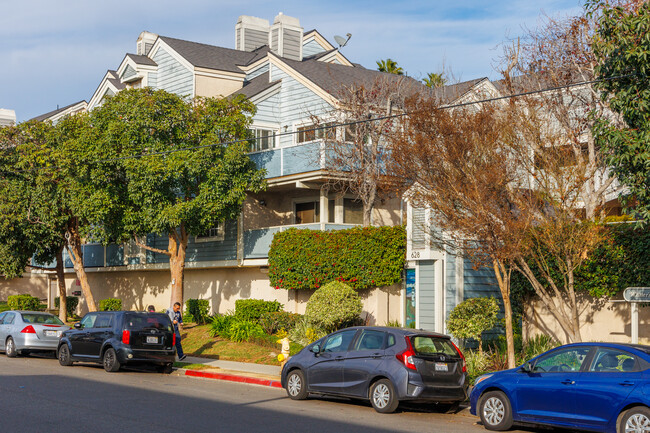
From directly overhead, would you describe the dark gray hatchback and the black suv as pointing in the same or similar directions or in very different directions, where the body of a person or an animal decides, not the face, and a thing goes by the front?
same or similar directions

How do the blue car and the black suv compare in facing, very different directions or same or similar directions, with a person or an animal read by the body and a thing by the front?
same or similar directions

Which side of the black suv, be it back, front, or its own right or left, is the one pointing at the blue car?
back

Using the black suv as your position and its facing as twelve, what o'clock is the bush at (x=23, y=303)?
The bush is roughly at 1 o'clock from the black suv.

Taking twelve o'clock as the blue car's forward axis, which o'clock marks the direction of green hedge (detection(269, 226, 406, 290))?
The green hedge is roughly at 2 o'clock from the blue car.

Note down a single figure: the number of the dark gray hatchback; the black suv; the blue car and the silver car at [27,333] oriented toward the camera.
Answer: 0

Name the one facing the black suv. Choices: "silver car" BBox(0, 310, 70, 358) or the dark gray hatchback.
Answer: the dark gray hatchback

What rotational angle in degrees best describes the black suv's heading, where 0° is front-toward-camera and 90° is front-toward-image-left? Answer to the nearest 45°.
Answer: approximately 135°

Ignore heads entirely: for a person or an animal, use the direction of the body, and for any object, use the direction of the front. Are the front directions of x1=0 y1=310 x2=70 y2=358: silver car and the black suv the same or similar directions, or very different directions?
same or similar directions

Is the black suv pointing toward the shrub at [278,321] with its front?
no

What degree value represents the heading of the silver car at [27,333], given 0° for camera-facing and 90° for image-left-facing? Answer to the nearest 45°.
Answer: approximately 135°

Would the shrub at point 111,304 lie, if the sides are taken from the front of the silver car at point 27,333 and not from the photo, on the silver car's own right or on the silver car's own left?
on the silver car's own right

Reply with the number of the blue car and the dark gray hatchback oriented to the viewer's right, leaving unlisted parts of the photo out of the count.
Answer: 0

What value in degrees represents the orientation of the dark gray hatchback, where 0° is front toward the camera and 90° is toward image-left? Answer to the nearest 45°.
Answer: approximately 135°

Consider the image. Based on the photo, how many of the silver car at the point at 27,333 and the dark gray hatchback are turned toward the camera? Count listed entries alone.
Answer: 0

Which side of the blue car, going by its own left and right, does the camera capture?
left

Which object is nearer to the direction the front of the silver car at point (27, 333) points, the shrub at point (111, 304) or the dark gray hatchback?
the shrub

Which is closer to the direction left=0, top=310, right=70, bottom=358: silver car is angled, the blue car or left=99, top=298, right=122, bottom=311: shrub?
the shrub

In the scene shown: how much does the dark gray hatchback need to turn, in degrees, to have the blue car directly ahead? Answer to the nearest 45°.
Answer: approximately 180°

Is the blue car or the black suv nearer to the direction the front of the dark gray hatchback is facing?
the black suv
